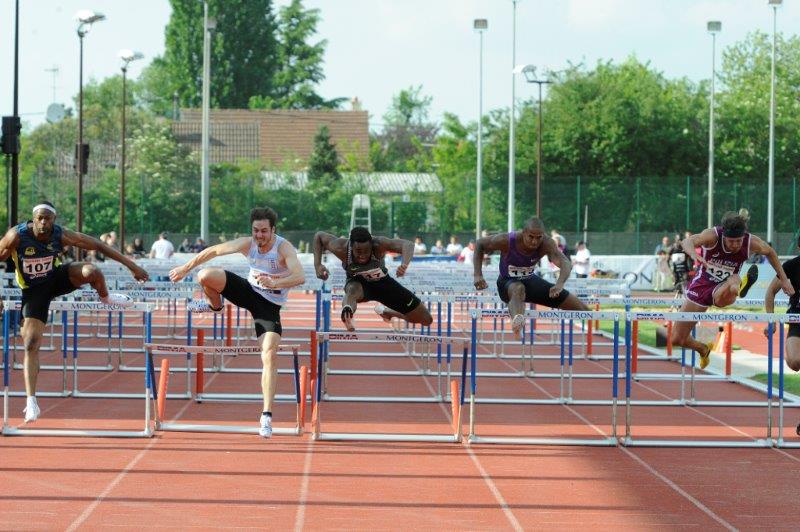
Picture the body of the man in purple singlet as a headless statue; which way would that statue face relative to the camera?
toward the camera

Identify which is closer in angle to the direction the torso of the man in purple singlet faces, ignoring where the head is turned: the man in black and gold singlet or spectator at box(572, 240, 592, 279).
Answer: the man in black and gold singlet

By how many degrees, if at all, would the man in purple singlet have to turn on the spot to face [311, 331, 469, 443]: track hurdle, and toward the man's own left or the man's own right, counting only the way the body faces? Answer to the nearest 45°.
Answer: approximately 45° to the man's own right

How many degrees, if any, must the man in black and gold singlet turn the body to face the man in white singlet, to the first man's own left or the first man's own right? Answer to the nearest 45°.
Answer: approximately 45° to the first man's own left

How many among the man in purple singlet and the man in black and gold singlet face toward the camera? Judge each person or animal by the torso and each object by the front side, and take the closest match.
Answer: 2

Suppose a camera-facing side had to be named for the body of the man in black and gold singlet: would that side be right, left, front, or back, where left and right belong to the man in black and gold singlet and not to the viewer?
front

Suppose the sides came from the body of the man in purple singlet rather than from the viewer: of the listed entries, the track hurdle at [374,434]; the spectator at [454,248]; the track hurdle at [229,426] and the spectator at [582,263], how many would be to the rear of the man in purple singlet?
2

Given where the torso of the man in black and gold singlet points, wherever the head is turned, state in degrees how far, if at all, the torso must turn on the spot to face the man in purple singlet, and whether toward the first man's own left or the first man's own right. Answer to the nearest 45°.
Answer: approximately 90° to the first man's own left

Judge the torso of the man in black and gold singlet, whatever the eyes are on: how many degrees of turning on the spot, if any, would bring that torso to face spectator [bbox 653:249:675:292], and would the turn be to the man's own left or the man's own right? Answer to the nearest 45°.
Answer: approximately 135° to the man's own left

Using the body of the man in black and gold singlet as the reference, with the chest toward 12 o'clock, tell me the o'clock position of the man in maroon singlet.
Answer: The man in maroon singlet is roughly at 9 o'clock from the man in black and gold singlet.

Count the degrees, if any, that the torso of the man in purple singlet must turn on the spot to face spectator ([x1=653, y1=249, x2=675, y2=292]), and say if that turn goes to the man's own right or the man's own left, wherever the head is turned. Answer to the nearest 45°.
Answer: approximately 180°

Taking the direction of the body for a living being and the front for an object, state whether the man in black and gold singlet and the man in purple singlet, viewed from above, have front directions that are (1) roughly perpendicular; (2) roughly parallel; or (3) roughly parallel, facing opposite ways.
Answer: roughly parallel
